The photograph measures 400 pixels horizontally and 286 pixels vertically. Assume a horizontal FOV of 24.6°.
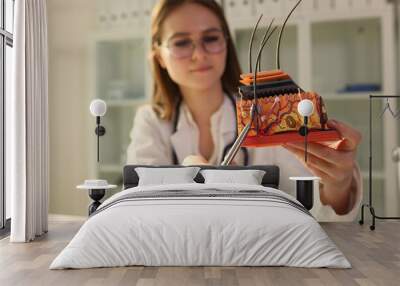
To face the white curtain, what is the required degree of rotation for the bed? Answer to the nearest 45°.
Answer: approximately 135° to its right

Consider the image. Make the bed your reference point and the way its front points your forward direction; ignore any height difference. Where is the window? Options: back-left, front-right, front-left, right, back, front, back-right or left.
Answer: back-right

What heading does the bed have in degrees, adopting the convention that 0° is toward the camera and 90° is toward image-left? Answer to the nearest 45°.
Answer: approximately 0°
